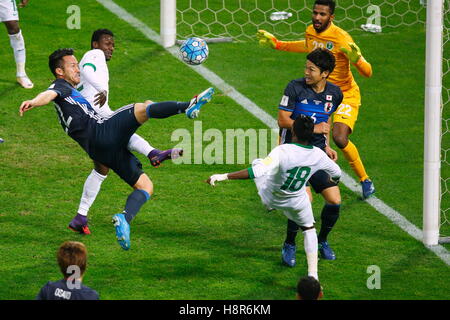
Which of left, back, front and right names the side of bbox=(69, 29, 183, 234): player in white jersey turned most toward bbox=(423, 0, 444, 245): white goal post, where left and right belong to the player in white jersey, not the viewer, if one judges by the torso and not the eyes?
front

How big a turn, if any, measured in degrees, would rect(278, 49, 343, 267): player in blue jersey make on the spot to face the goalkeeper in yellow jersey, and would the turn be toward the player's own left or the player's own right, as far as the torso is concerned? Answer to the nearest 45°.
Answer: approximately 180°

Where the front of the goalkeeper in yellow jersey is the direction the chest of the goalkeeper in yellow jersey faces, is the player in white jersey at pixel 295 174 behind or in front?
in front

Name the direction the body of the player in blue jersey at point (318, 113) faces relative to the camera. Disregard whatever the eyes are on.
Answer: toward the camera

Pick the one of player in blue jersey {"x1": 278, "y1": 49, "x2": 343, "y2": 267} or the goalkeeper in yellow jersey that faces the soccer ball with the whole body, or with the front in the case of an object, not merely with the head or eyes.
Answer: the goalkeeper in yellow jersey

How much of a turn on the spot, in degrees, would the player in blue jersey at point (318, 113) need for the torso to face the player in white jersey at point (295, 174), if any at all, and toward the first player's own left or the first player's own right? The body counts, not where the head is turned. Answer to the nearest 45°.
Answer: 0° — they already face them

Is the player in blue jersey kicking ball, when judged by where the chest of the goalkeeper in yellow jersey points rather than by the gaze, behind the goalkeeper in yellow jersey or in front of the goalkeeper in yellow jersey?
in front

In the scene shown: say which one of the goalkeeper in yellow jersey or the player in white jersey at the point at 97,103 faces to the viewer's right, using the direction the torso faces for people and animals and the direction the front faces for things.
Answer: the player in white jersey

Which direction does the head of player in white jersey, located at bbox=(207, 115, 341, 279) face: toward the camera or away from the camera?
away from the camera

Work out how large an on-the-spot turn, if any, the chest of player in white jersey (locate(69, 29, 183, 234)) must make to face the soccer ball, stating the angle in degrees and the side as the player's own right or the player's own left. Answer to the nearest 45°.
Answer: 0° — they already face it

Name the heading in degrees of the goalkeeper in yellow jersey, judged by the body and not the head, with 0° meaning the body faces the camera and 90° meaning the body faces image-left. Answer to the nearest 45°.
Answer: approximately 45°
